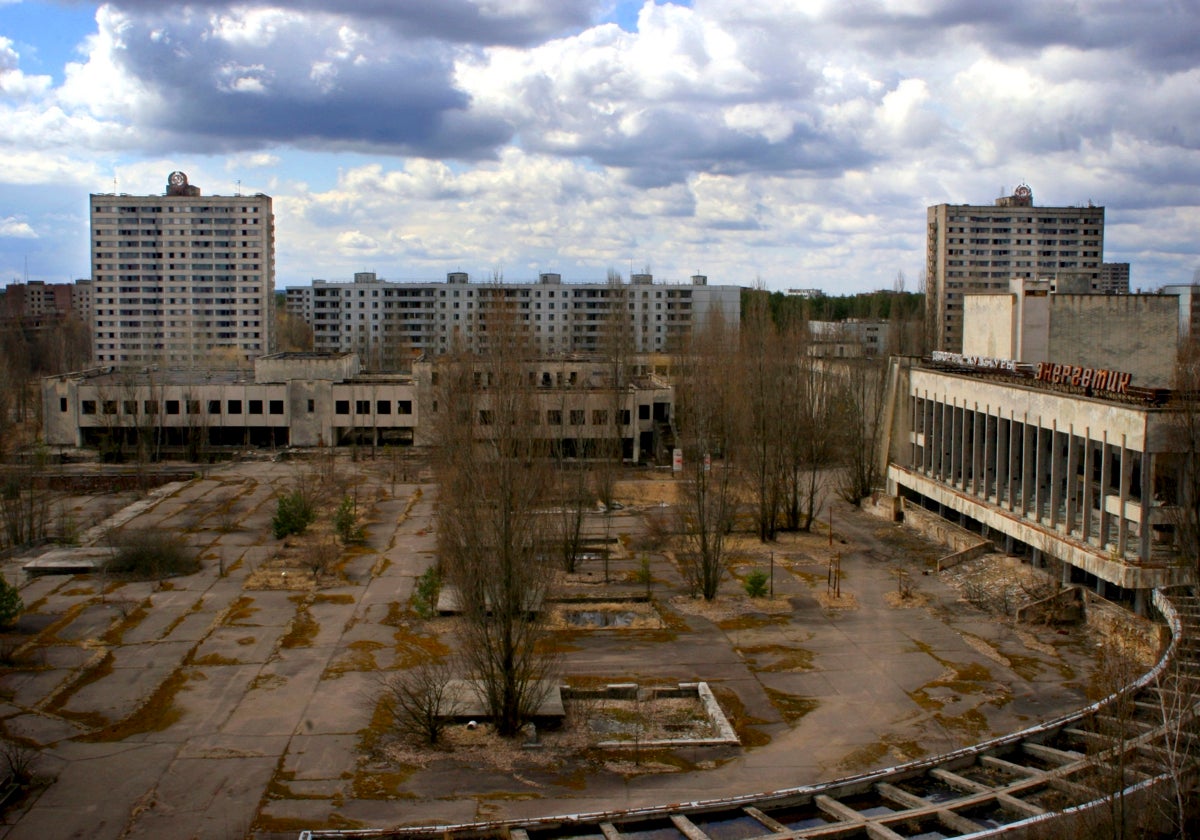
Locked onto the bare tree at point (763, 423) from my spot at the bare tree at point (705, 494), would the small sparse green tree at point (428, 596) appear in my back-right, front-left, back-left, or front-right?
back-left

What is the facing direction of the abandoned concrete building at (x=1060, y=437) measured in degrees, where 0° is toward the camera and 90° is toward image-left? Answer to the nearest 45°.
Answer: approximately 45°

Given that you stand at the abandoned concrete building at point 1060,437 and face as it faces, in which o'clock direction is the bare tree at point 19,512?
The bare tree is roughly at 1 o'clock from the abandoned concrete building.

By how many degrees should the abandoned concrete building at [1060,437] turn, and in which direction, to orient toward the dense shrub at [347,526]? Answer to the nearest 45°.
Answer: approximately 45° to its right

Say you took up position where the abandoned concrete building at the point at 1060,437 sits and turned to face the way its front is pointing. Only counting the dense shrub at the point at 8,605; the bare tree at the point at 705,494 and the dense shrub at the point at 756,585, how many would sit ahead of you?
3

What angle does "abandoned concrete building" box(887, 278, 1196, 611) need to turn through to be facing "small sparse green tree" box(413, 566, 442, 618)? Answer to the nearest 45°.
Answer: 0° — it already faces it

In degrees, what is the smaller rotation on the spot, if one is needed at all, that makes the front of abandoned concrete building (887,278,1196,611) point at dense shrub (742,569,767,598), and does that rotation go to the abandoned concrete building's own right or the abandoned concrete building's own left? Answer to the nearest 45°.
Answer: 0° — it already faces it

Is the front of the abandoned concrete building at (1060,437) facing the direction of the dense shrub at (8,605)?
yes
